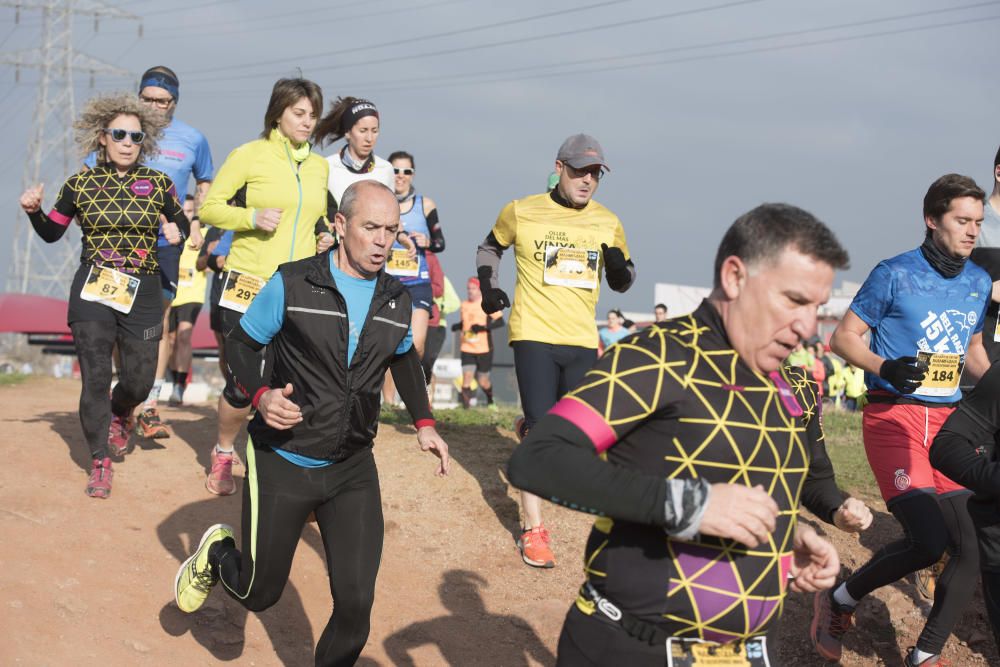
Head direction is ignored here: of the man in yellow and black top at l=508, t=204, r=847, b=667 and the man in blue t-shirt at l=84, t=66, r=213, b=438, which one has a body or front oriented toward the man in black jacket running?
the man in blue t-shirt

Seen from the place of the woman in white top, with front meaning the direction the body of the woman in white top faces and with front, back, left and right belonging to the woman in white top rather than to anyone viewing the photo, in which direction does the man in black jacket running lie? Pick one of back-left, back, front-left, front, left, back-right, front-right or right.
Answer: front-right

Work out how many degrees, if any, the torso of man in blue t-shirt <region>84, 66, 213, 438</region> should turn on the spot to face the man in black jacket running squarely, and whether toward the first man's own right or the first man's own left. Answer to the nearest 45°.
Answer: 0° — they already face them

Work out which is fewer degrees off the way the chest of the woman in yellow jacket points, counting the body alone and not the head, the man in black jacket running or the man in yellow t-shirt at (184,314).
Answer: the man in black jacket running

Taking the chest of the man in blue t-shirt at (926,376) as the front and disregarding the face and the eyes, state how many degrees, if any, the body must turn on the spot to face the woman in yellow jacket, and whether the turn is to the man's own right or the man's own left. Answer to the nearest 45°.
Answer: approximately 135° to the man's own right

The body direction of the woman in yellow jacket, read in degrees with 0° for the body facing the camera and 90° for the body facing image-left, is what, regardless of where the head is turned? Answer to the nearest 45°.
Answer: approximately 315°
